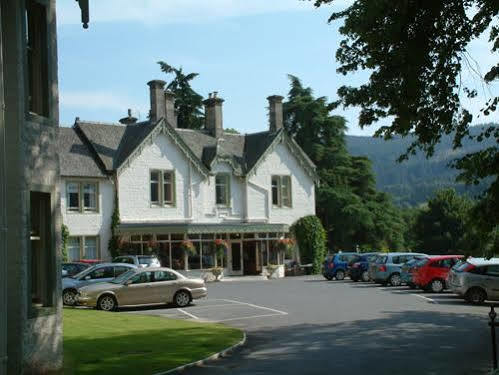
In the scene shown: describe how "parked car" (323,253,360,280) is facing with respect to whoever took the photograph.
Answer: facing away from the viewer and to the right of the viewer

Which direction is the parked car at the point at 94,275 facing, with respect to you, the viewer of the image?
facing to the left of the viewer

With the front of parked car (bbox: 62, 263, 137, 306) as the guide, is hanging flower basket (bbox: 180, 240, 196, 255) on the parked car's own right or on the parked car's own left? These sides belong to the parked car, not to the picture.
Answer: on the parked car's own right

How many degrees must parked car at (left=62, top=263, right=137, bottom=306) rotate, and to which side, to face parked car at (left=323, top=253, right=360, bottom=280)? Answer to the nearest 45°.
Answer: approximately 135° to its right

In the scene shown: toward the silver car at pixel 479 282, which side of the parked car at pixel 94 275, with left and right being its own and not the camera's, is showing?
back

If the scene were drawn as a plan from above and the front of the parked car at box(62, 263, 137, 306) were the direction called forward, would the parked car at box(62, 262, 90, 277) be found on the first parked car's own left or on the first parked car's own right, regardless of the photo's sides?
on the first parked car's own right
